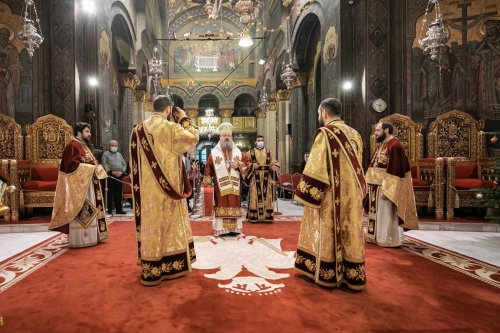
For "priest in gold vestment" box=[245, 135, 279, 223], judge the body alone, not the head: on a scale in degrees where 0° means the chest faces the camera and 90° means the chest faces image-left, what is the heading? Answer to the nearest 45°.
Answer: approximately 0°

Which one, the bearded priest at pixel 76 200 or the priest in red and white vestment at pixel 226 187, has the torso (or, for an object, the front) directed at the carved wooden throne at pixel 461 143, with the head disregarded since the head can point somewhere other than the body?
the bearded priest

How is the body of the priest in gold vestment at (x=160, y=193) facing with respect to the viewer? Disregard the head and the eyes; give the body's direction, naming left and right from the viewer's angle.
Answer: facing away from the viewer and to the right of the viewer

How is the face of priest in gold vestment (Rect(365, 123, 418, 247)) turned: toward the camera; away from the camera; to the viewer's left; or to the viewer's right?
to the viewer's left

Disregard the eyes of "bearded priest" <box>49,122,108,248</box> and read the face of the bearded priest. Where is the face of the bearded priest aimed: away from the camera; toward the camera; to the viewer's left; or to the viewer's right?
to the viewer's right

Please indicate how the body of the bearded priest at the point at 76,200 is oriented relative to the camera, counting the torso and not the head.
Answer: to the viewer's right

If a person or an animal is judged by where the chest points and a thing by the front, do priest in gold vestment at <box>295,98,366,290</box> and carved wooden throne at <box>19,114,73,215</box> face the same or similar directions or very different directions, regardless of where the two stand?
very different directions

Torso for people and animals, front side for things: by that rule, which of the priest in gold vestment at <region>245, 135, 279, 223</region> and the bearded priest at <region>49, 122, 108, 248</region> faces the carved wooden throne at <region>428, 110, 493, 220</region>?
the bearded priest

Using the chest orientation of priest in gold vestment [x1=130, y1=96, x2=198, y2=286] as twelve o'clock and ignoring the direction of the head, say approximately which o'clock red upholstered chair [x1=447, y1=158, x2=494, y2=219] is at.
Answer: The red upholstered chair is roughly at 1 o'clock from the priest in gold vestment.
